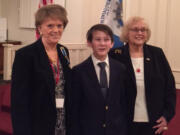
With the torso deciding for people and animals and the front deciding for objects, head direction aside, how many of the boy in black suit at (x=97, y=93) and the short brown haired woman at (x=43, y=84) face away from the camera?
0

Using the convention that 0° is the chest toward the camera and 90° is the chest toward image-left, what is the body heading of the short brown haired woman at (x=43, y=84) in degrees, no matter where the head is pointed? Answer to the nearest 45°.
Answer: approximately 315°
